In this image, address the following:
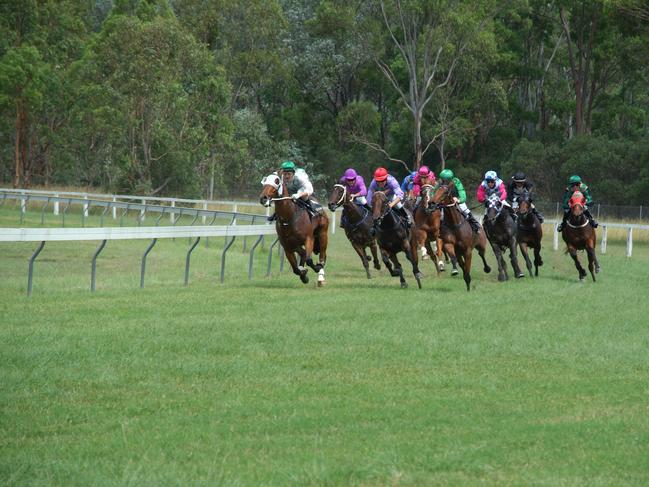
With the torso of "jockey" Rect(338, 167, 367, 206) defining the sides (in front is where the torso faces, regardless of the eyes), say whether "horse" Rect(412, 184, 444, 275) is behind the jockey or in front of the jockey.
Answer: behind

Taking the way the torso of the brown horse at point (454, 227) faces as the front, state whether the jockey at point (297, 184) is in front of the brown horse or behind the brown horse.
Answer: in front

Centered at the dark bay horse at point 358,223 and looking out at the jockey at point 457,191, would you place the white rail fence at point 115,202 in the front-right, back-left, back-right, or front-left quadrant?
back-left

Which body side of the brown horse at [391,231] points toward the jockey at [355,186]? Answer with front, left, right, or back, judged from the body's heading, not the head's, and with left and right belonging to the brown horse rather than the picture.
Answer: right

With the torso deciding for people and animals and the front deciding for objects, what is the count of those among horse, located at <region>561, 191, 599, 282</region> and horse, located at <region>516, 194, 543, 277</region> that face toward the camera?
2

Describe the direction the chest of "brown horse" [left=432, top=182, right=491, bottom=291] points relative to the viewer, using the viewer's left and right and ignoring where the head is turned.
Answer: facing the viewer and to the left of the viewer

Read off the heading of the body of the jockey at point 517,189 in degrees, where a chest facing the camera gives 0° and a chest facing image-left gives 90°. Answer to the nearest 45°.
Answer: approximately 0°

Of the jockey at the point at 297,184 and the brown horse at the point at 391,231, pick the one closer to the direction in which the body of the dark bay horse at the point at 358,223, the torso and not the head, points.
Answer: the jockey

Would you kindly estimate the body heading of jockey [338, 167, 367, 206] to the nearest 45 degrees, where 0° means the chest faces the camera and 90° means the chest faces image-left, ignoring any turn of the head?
approximately 45°

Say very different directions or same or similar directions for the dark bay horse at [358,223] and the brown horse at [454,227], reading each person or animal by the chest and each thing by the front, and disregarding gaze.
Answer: same or similar directions

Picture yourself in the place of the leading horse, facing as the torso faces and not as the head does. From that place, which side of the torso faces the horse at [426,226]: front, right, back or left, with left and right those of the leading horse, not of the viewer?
back

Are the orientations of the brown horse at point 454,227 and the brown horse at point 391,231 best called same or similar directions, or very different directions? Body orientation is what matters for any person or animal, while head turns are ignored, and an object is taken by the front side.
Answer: same or similar directions

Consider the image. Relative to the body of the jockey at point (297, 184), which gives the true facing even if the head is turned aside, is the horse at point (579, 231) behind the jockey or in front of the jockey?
behind

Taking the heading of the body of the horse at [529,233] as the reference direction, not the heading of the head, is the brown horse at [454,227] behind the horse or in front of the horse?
in front
